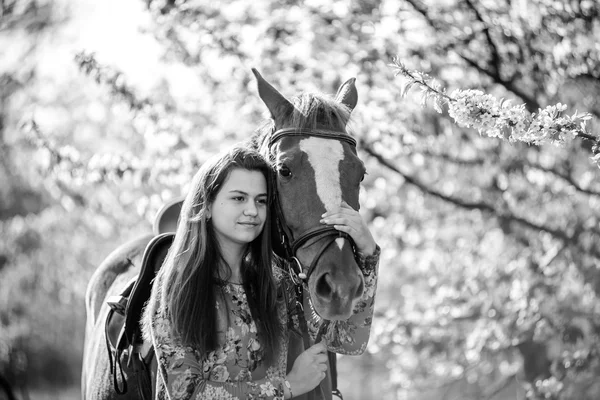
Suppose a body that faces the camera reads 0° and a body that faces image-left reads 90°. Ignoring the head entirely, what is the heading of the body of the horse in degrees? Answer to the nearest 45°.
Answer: approximately 315°

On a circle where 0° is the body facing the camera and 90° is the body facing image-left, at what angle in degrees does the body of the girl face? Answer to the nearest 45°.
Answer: approximately 315°
